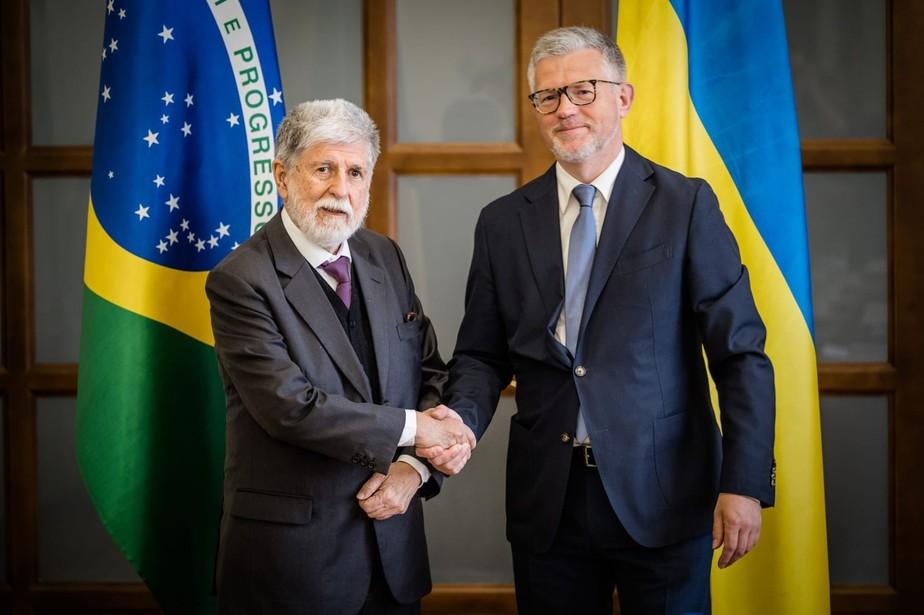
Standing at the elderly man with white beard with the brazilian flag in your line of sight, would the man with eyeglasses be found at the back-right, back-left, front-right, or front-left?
back-right

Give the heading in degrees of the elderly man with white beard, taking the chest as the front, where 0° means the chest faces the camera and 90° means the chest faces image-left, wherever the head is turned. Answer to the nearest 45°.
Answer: approximately 315°

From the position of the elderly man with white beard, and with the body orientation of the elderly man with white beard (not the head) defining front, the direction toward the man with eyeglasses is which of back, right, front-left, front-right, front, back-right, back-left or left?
front-left

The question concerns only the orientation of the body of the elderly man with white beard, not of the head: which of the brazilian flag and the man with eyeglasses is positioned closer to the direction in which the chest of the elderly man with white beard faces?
the man with eyeglasses

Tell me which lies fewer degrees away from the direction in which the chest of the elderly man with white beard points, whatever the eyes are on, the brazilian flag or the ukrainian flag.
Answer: the ukrainian flag

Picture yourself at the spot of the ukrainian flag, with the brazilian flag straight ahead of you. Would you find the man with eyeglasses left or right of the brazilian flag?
left

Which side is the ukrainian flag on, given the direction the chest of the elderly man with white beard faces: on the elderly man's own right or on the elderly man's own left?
on the elderly man's own left

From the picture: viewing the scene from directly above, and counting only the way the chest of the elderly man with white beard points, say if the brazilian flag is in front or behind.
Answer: behind
